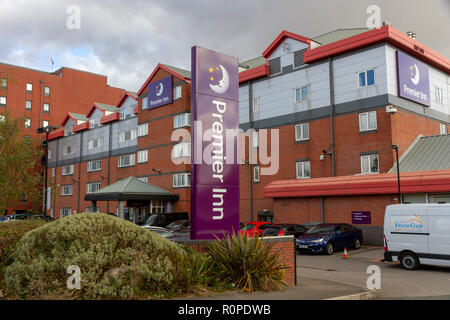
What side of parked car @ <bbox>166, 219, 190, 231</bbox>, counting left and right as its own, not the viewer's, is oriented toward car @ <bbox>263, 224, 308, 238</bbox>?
left

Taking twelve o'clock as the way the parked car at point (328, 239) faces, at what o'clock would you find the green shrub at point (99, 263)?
The green shrub is roughly at 11 o'clock from the parked car.

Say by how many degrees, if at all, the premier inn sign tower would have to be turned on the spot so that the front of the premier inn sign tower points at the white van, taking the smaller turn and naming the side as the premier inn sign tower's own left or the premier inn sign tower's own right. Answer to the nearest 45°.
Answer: approximately 90° to the premier inn sign tower's own left

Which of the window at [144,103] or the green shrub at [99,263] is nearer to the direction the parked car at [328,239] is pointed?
the green shrub

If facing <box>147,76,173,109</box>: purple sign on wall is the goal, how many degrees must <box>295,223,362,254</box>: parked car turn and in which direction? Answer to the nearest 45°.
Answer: approximately 90° to its right

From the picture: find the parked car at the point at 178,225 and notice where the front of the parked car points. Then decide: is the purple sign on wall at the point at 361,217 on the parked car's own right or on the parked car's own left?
on the parked car's own left

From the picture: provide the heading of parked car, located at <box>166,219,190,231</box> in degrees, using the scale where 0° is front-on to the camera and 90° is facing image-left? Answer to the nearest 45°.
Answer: approximately 45°

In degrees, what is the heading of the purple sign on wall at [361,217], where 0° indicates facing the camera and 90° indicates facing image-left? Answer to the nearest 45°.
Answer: approximately 0°
